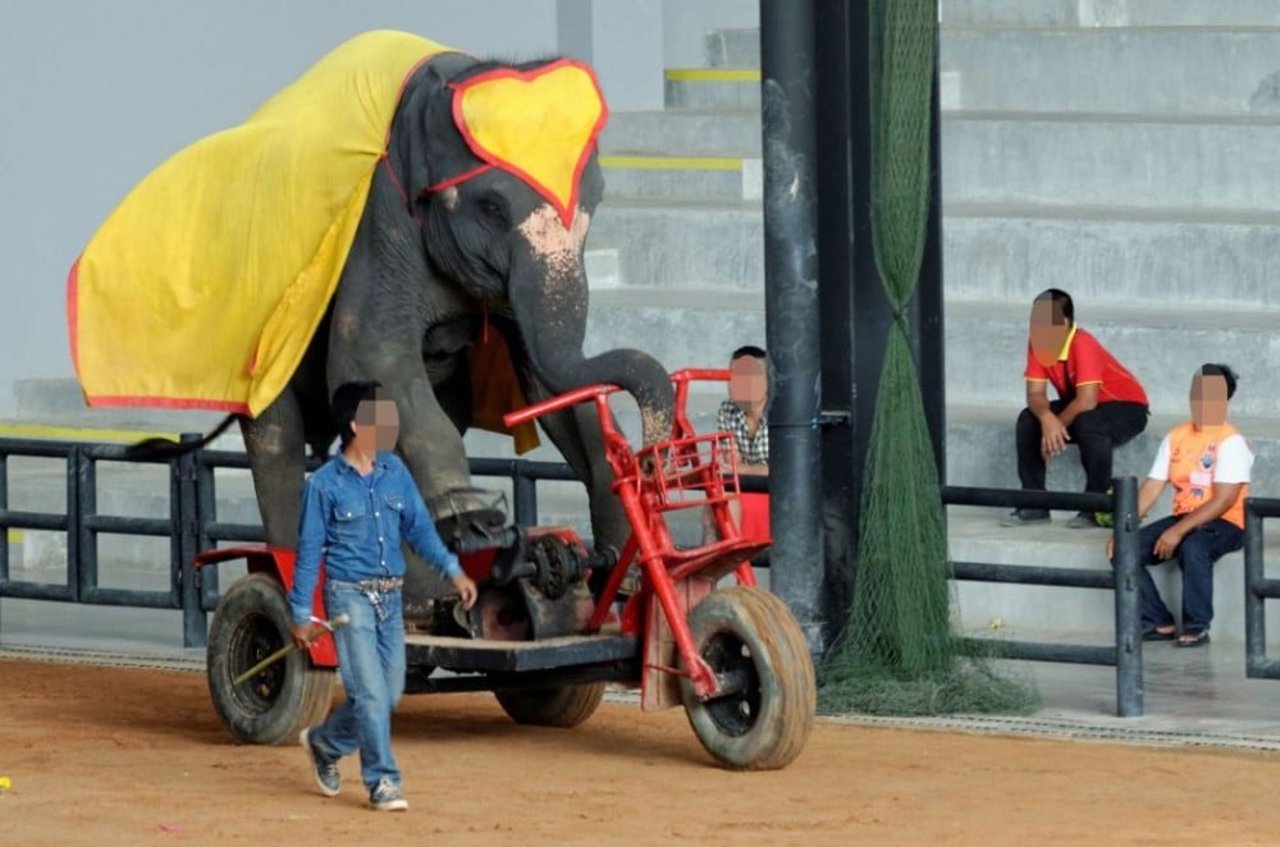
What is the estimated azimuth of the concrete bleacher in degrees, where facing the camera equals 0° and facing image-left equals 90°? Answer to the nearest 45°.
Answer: approximately 0°

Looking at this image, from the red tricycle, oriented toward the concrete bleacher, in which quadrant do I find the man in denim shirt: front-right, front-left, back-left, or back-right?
back-left

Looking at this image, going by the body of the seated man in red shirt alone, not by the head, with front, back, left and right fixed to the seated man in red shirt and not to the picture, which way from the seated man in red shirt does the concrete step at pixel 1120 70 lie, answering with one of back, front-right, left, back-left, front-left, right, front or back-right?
back-right

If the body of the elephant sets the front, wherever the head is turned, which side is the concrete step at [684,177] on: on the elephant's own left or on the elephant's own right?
on the elephant's own left

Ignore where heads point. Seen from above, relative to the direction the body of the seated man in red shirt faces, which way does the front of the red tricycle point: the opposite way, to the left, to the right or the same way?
to the left

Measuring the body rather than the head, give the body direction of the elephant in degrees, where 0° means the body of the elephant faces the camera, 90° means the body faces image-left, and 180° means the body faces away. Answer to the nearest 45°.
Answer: approximately 315°

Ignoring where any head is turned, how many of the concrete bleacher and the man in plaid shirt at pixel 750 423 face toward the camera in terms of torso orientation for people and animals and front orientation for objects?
2

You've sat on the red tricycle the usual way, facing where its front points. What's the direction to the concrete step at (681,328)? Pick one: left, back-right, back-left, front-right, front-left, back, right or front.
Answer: back-left

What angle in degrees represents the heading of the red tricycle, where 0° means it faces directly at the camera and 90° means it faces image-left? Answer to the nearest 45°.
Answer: approximately 315°
